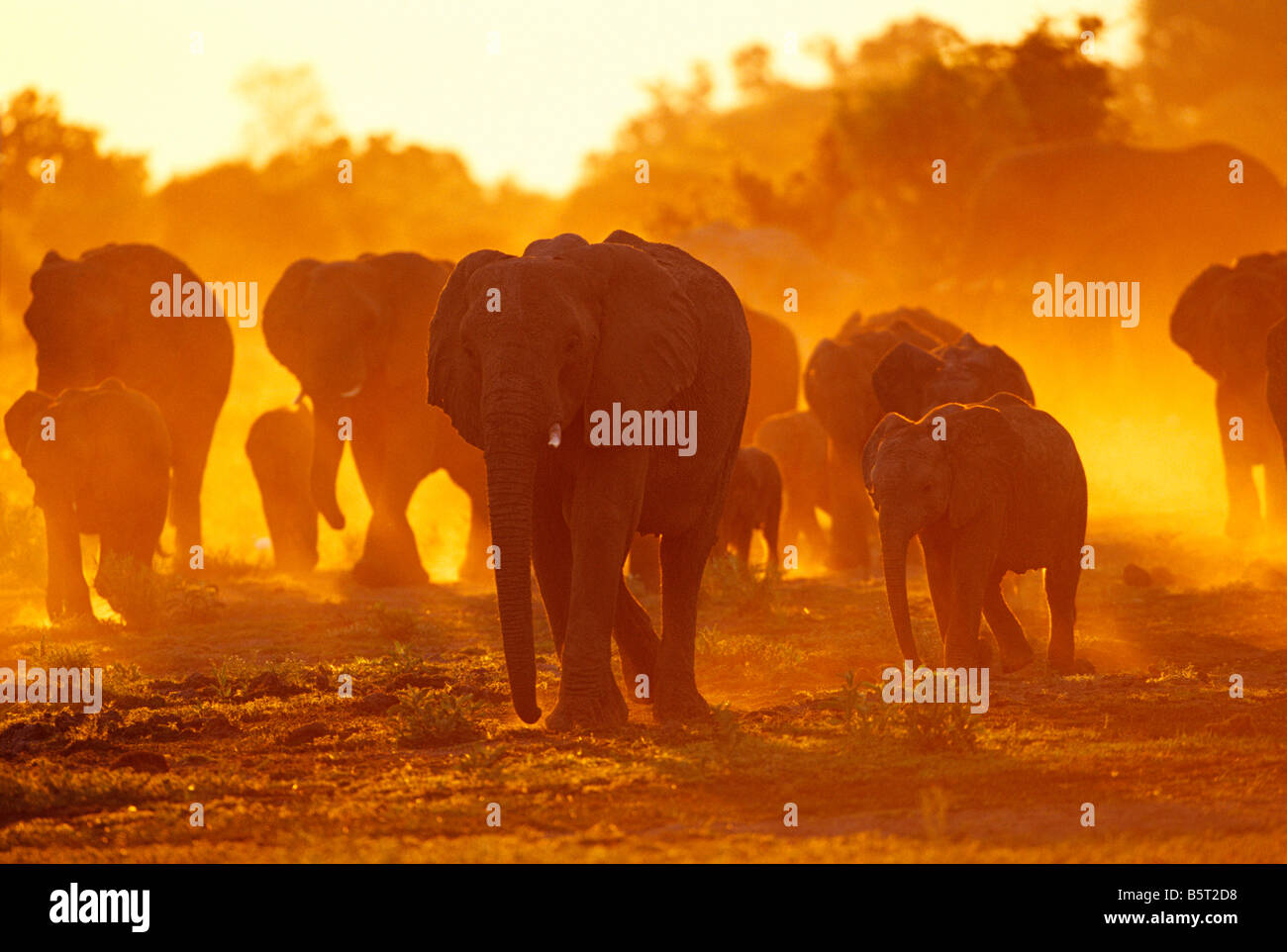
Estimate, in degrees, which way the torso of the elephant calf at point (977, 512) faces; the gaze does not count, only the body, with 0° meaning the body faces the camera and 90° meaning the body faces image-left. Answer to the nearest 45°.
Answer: approximately 45°

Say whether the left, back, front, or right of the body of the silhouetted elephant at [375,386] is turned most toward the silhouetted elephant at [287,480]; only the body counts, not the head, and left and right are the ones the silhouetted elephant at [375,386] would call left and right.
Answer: right

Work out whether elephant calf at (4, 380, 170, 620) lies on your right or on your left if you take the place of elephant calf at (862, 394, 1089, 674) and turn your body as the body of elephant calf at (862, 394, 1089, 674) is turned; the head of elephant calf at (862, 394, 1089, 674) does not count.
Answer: on your right

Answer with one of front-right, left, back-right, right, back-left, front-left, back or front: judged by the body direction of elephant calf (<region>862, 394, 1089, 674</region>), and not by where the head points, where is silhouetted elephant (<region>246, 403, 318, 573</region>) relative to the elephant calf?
right

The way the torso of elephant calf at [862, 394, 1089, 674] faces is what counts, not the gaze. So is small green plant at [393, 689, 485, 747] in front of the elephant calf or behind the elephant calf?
in front

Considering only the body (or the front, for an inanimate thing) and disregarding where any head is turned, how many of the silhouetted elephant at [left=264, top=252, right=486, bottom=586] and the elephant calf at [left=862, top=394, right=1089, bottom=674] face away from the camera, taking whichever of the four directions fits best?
0

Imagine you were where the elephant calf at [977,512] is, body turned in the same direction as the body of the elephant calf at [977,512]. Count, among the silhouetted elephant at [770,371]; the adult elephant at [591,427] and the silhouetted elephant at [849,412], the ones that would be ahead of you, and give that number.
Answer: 1

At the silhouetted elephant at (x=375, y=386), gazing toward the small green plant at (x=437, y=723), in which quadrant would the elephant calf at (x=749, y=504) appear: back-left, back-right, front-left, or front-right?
front-left

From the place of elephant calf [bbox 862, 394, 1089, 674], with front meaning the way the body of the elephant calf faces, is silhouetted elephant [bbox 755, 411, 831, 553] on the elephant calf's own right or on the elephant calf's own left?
on the elephant calf's own right

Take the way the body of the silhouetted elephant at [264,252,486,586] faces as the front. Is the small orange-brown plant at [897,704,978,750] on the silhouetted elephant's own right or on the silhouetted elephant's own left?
on the silhouetted elephant's own left

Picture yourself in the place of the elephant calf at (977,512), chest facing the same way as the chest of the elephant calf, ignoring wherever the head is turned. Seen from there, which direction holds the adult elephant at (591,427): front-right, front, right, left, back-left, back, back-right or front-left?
front

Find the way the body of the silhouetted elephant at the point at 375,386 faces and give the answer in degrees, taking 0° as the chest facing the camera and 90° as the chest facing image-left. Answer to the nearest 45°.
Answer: approximately 45°

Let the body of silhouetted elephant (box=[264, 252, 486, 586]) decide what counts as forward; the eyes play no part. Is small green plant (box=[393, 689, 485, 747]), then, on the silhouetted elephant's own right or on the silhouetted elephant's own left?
on the silhouetted elephant's own left

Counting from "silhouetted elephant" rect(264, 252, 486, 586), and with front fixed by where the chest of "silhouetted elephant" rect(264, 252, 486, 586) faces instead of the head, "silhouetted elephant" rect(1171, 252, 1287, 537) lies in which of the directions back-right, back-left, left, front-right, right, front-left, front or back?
back-left

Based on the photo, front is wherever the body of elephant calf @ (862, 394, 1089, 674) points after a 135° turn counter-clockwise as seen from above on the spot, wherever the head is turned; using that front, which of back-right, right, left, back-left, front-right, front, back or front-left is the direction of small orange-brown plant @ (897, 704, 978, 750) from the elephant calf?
right
